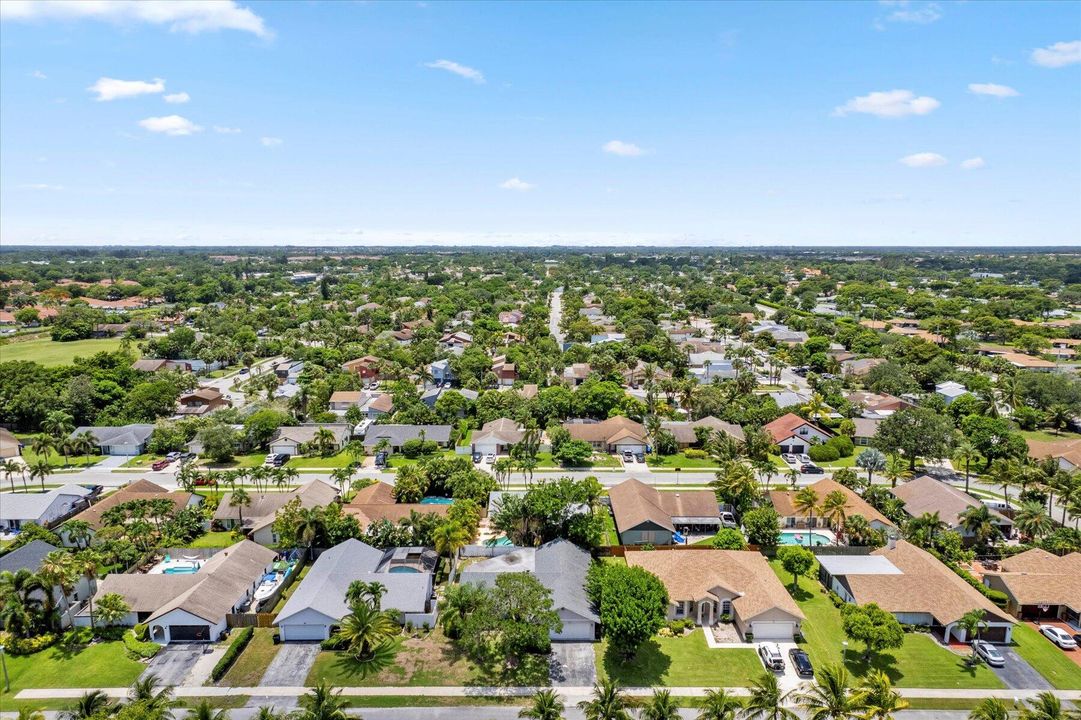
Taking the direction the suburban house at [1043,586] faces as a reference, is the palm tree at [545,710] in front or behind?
in front

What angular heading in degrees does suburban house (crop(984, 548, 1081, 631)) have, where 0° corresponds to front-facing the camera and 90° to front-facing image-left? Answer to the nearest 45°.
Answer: approximately 0°

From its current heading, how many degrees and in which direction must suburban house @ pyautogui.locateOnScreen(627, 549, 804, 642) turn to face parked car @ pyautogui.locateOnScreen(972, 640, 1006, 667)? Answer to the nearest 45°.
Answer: approximately 90° to its left

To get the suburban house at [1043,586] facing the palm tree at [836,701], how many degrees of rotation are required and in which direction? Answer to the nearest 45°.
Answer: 0° — it already faces it

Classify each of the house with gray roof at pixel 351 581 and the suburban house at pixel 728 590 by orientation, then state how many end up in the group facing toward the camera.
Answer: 2

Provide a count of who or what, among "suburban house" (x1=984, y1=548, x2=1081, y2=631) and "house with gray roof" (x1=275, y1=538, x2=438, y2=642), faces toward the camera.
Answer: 2

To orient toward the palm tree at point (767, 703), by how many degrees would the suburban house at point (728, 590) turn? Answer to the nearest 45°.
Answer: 0° — it already faces it

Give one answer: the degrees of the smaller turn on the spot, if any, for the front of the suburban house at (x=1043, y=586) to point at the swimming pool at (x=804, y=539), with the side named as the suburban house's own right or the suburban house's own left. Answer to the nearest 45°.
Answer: approximately 90° to the suburban house's own right

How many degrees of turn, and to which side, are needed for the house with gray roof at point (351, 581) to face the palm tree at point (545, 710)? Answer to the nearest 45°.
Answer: approximately 45° to its left

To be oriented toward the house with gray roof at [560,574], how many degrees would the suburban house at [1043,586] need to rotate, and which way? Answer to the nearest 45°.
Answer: approximately 45° to its right
